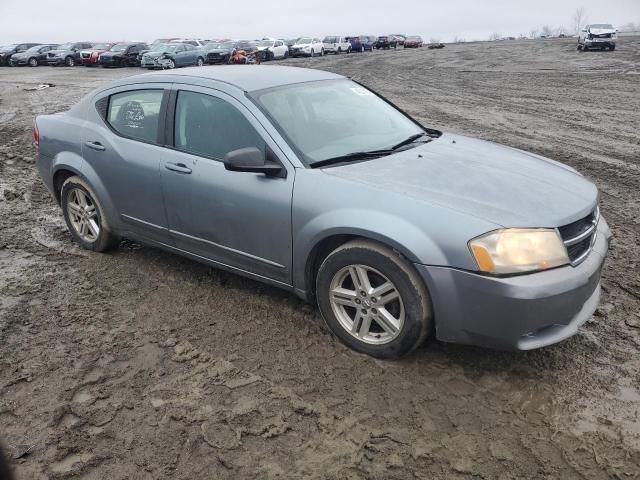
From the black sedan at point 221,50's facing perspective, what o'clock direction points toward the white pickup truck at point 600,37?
The white pickup truck is roughly at 8 o'clock from the black sedan.

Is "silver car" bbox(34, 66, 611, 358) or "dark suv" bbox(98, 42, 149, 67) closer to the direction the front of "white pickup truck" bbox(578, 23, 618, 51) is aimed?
the silver car

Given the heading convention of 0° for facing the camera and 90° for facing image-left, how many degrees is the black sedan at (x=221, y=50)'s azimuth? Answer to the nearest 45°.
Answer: approximately 45°

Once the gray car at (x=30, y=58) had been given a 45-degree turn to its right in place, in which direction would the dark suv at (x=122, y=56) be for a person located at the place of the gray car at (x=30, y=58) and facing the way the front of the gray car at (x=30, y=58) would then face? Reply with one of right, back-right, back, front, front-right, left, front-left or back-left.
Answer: back-left

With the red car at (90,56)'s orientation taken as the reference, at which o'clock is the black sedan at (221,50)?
The black sedan is roughly at 8 o'clock from the red car.

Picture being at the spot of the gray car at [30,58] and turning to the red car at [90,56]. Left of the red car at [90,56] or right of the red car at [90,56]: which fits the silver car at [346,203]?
right

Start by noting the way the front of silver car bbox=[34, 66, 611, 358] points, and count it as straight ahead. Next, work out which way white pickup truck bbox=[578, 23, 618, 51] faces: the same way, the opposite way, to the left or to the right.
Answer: to the right

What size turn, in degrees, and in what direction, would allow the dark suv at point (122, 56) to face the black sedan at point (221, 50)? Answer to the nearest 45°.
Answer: approximately 135° to its left

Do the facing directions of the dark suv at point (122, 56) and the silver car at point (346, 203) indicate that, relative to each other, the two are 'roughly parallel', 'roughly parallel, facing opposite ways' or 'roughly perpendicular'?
roughly perpendicular

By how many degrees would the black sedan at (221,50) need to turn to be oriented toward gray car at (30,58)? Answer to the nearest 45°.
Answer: approximately 45° to its right

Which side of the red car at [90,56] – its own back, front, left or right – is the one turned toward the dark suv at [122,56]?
left

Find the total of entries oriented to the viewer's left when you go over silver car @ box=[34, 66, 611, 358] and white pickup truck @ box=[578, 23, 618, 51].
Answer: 0

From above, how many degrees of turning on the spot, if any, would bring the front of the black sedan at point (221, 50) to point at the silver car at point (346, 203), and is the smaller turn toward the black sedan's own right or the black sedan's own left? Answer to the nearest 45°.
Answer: approximately 45° to the black sedan's own left

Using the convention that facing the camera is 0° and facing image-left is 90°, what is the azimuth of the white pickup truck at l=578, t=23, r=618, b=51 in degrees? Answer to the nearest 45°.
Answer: approximately 0°

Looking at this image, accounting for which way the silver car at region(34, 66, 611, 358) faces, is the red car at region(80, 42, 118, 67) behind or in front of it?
behind
